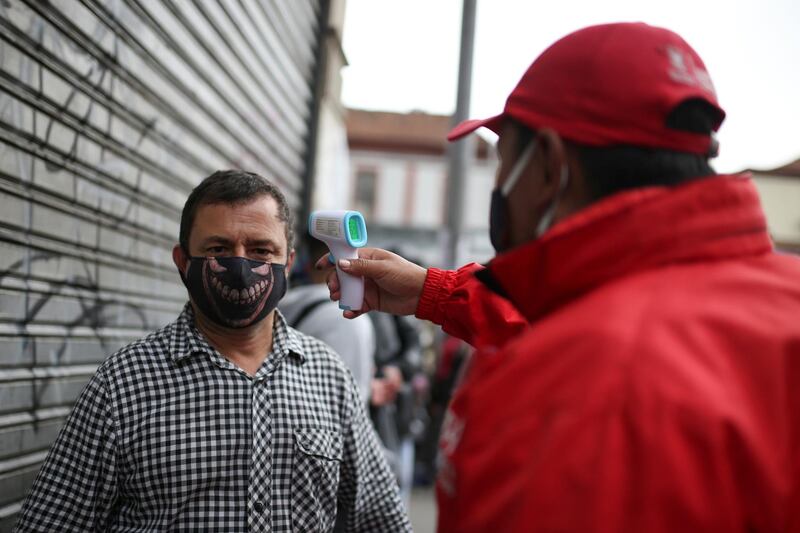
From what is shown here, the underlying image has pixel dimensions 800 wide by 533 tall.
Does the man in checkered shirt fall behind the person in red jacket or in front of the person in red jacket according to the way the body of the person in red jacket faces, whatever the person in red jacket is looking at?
in front

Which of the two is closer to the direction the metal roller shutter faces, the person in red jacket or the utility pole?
the person in red jacket

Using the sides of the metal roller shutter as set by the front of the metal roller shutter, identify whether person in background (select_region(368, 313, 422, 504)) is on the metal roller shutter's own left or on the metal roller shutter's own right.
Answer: on the metal roller shutter's own left

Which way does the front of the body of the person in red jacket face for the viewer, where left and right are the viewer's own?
facing away from the viewer and to the left of the viewer

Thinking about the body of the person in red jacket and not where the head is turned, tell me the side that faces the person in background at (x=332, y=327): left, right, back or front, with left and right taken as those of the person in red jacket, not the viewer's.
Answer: front

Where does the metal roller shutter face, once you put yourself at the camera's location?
facing the viewer and to the right of the viewer

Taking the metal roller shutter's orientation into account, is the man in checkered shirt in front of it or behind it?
in front
